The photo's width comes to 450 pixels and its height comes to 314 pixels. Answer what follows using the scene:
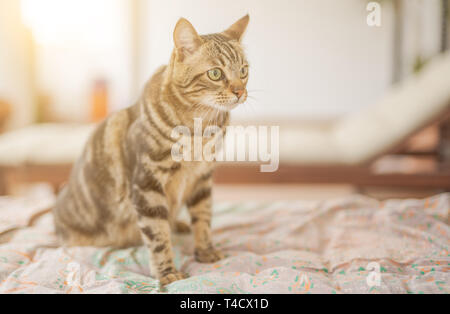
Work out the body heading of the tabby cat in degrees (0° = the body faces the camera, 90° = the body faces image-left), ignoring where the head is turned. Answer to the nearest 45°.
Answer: approximately 315°
